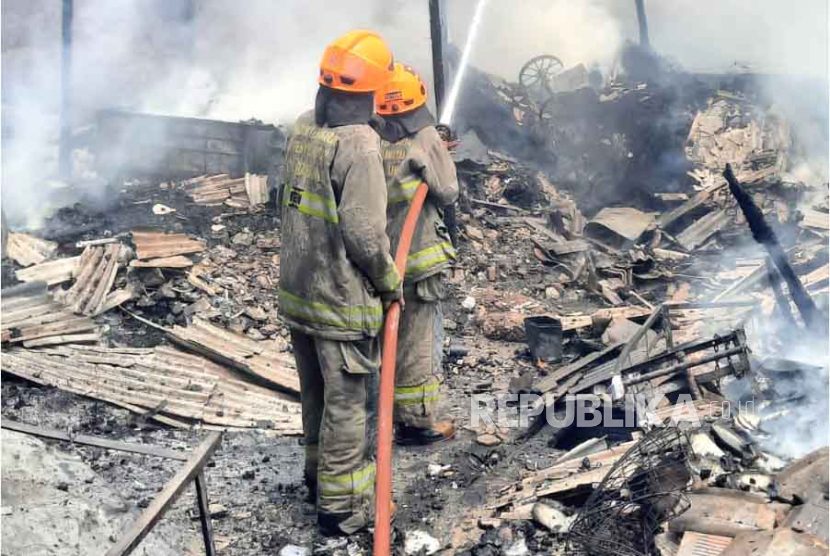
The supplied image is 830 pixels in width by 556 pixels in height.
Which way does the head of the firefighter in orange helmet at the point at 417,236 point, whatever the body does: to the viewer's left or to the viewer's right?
to the viewer's right

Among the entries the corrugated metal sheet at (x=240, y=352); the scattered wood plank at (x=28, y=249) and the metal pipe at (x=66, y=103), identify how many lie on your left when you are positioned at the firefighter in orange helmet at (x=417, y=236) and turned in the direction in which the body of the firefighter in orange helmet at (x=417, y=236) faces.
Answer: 3

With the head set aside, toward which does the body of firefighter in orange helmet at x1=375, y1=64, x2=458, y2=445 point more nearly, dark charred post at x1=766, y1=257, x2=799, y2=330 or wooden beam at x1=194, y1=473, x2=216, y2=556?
the dark charred post

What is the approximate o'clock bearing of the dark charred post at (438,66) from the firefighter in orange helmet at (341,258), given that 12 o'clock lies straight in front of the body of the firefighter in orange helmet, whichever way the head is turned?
The dark charred post is roughly at 11 o'clock from the firefighter in orange helmet.

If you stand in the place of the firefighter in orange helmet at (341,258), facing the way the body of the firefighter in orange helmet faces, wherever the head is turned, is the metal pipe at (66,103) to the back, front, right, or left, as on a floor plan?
left

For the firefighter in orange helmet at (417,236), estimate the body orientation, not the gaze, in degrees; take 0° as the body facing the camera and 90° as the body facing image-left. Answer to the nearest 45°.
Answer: approximately 225°

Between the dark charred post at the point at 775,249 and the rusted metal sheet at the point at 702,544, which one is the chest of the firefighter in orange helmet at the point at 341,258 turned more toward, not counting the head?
the dark charred post

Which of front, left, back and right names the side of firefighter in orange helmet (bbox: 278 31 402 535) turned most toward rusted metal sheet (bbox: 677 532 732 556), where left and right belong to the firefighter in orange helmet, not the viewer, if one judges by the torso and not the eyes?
right

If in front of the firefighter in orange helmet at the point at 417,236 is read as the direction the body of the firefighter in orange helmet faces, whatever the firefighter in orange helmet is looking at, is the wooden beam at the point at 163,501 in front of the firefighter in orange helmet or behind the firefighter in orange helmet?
behind
